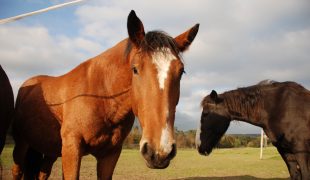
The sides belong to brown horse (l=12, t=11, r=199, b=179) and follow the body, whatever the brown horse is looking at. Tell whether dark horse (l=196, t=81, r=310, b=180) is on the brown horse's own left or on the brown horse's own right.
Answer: on the brown horse's own left

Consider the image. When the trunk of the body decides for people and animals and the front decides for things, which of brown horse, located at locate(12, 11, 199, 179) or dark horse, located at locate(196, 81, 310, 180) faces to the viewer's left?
the dark horse

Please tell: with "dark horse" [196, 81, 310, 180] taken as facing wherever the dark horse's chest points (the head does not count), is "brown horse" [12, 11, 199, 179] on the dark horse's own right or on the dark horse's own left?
on the dark horse's own left

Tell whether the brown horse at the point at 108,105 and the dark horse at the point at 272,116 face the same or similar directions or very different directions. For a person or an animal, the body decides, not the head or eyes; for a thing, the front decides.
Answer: very different directions

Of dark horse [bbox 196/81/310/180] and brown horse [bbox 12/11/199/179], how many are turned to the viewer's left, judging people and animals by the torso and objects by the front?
1

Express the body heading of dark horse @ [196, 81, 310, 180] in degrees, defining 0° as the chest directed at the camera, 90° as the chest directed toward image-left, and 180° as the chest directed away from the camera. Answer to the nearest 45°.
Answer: approximately 90°

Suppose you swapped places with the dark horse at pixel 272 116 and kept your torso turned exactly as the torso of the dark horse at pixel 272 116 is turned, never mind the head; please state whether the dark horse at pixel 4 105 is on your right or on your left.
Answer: on your left

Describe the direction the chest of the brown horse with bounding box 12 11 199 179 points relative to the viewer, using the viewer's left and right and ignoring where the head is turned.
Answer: facing the viewer and to the right of the viewer
